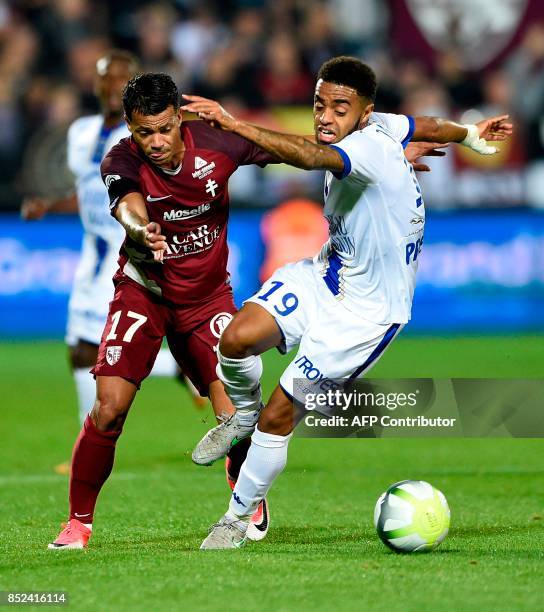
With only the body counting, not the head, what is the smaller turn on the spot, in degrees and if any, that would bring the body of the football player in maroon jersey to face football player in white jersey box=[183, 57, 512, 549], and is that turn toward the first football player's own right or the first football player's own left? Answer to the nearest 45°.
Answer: approximately 45° to the first football player's own left

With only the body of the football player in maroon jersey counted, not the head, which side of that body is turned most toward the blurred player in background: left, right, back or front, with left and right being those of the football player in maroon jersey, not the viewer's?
back

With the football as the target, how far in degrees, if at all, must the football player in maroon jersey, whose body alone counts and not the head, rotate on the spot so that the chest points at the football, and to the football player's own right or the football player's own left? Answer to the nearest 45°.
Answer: approximately 45° to the football player's own left

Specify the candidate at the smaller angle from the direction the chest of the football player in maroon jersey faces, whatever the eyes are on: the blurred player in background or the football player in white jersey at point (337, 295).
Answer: the football player in white jersey

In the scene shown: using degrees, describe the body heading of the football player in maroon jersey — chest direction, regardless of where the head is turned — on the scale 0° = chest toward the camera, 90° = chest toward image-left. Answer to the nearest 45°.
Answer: approximately 0°

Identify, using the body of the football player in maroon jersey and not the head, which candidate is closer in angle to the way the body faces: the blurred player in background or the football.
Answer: the football
